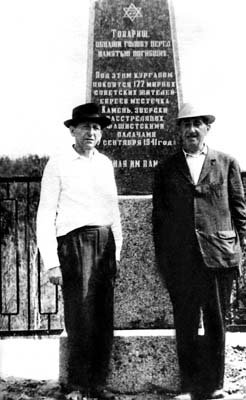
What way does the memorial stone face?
toward the camera

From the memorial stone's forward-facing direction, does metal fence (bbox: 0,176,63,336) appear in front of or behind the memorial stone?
behind
